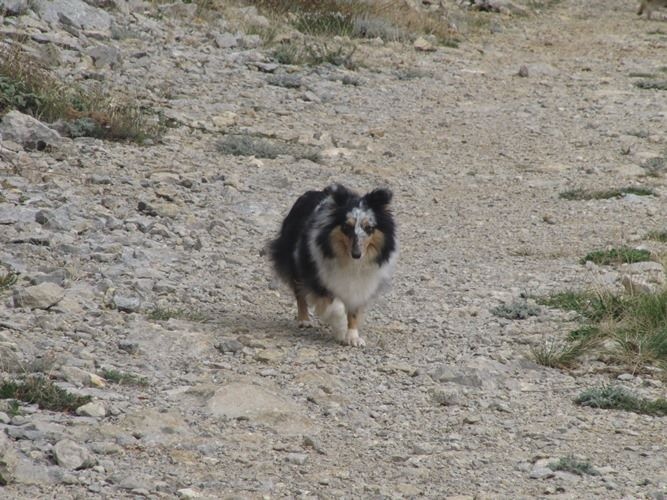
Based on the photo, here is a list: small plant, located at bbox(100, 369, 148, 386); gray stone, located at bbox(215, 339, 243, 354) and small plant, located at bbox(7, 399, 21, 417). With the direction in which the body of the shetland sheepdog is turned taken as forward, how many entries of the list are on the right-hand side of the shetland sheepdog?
3

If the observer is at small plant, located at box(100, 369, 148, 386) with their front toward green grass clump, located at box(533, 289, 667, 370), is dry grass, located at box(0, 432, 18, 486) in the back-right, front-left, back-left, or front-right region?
back-right

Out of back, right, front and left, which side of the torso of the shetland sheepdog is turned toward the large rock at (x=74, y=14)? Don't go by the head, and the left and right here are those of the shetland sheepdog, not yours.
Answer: back

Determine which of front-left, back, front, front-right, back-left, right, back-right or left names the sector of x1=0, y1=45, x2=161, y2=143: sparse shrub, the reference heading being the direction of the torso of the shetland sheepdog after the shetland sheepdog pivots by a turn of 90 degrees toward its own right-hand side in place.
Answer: right

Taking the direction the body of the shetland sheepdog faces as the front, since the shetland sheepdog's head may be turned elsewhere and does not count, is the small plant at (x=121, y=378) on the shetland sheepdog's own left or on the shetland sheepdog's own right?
on the shetland sheepdog's own right

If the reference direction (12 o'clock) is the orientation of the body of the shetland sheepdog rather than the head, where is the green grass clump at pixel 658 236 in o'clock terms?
The green grass clump is roughly at 9 o'clock from the shetland sheepdog.

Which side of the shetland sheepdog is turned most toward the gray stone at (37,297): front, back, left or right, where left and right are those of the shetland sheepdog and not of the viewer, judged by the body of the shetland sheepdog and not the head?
right

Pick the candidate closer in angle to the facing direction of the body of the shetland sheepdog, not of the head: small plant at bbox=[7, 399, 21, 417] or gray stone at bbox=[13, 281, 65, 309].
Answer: the small plant

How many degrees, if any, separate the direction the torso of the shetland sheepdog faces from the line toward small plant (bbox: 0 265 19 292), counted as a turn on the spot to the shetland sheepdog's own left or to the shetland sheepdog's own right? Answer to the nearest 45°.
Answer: approximately 135° to the shetland sheepdog's own right

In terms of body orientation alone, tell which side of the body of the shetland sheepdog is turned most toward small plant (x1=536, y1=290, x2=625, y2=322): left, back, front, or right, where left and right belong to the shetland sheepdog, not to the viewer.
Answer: left

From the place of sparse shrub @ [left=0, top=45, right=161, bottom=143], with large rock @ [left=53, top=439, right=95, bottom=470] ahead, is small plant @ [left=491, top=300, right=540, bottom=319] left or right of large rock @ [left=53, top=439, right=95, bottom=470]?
left

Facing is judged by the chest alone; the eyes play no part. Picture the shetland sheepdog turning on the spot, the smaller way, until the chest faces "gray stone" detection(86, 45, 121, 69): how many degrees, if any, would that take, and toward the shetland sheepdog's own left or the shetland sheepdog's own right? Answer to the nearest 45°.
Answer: approximately 180°

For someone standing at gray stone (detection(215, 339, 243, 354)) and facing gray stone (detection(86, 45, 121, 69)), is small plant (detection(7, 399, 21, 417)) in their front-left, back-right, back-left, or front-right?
back-left

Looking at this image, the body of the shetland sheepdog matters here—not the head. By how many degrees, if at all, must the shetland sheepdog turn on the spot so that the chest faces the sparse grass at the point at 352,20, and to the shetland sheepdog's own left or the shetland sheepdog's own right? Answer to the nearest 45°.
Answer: approximately 135° to the shetland sheepdog's own left

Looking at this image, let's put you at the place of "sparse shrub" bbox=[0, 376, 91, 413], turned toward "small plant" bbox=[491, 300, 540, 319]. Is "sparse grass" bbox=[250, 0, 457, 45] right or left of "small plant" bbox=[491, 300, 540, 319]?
left

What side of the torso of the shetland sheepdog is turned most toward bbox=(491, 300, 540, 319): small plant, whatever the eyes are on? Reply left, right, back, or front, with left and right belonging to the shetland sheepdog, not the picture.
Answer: left

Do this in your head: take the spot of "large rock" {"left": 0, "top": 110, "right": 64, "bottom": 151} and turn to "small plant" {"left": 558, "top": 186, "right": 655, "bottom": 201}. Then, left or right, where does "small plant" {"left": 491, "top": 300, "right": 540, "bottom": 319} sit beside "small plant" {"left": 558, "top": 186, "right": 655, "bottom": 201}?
right

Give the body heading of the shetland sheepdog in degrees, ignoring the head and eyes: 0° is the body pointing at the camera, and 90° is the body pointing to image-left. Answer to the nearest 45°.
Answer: approximately 315°
